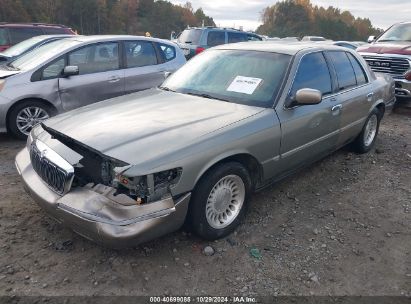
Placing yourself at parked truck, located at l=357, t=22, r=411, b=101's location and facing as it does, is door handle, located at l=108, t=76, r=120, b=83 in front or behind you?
in front

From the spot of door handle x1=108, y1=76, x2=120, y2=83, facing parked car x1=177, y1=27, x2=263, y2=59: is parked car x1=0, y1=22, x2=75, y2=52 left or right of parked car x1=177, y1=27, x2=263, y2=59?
left

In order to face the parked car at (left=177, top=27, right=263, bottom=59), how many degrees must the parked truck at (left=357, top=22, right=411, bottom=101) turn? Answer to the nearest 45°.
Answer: approximately 90° to its right

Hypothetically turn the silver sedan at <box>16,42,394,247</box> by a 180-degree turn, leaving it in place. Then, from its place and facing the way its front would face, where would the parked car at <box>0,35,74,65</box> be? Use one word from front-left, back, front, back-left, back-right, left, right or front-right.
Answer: left

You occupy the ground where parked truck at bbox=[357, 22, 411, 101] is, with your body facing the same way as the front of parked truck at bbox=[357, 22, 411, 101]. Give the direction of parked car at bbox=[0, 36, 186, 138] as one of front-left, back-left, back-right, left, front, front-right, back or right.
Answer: front

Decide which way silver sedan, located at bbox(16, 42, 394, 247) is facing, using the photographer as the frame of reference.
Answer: facing the viewer and to the left of the viewer

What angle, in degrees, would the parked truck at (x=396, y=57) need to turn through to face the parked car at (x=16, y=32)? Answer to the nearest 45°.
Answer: approximately 45° to its right

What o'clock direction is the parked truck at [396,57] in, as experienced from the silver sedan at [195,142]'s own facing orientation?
The parked truck is roughly at 6 o'clock from the silver sedan.

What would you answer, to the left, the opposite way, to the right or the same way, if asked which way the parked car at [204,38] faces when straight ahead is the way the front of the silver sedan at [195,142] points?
the opposite way

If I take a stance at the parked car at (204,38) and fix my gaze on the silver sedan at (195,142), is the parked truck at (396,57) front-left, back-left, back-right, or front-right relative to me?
front-left

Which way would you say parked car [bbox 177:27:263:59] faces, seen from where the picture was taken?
facing away from the viewer and to the right of the viewer

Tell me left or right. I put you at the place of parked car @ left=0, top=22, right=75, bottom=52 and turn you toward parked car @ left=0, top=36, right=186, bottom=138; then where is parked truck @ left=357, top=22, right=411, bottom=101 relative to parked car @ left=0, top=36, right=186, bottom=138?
left

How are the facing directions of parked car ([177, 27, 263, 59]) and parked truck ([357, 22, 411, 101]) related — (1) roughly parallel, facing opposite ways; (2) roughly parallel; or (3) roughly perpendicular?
roughly parallel, facing opposite ways
